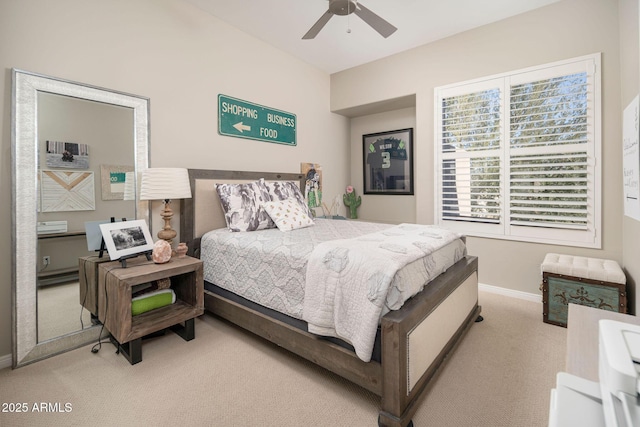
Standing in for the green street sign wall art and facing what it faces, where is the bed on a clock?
The bed is roughly at 1 o'clock from the green street sign wall art.

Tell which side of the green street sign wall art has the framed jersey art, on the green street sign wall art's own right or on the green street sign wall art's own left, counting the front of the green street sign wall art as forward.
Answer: on the green street sign wall art's own left

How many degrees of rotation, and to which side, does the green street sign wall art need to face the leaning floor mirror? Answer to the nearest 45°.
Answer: approximately 90° to its right

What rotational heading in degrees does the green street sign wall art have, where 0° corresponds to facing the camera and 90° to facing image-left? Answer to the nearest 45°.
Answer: approximately 315°

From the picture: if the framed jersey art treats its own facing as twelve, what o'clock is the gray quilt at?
The gray quilt is roughly at 11 o'clock from the framed jersey art.

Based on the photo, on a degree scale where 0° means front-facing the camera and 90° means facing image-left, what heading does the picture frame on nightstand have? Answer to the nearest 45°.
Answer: approximately 315°

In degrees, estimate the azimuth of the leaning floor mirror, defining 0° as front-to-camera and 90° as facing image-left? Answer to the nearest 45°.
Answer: approximately 315°
